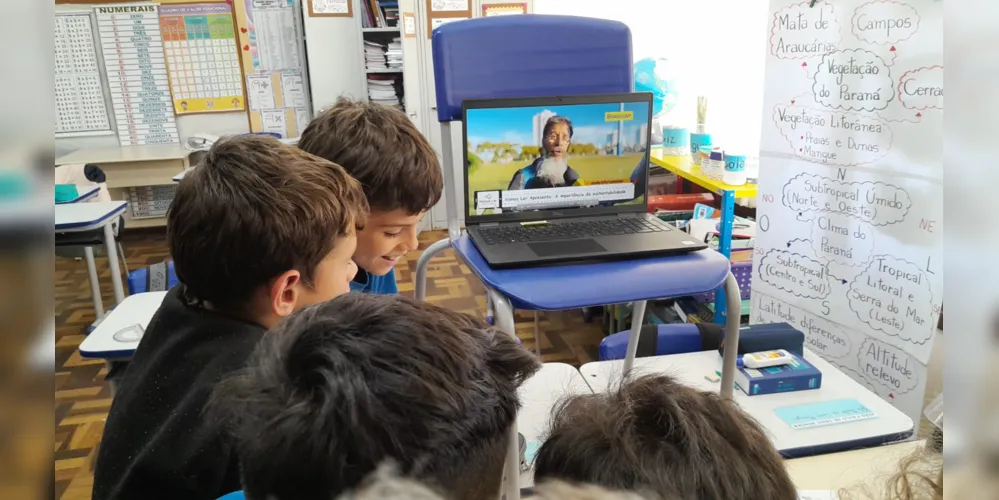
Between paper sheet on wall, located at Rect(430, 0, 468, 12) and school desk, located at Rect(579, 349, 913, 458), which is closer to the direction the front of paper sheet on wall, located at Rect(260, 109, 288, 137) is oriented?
the school desk

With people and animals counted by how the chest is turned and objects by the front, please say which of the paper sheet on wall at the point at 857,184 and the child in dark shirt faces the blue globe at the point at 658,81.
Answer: the child in dark shirt

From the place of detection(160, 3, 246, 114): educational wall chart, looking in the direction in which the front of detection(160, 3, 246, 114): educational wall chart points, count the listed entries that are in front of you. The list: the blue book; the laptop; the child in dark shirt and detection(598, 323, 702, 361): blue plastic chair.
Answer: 4

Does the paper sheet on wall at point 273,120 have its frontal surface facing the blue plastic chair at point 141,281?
yes

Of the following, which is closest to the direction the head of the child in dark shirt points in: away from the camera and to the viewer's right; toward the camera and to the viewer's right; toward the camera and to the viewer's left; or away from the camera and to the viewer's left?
away from the camera and to the viewer's right

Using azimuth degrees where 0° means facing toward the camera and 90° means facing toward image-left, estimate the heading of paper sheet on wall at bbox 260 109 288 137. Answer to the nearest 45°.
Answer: approximately 0°

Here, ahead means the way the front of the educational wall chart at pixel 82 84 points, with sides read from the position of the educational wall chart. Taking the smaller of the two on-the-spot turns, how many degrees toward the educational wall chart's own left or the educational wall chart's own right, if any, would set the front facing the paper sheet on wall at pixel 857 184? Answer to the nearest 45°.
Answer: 0° — it already faces it

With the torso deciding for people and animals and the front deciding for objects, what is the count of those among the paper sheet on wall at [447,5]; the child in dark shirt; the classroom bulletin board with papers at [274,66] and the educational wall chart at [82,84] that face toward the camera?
3

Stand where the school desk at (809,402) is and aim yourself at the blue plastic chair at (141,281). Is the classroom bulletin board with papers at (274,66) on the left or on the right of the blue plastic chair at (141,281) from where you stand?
right
